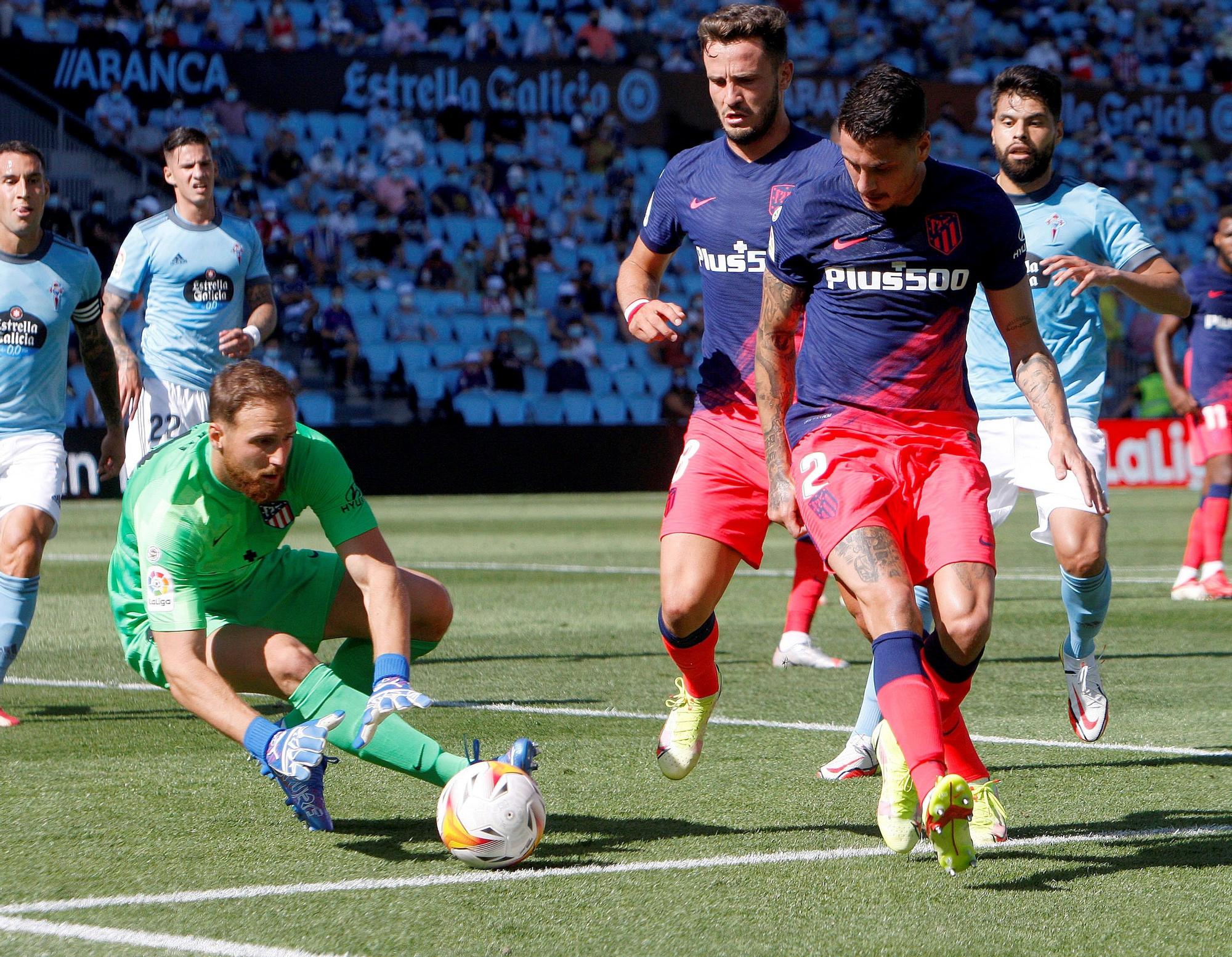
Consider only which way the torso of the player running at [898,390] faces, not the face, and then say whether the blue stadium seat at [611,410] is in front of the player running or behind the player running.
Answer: behind

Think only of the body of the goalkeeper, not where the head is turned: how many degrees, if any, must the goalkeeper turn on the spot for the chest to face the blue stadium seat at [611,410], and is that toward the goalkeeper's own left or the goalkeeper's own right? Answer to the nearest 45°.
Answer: approximately 135° to the goalkeeper's own left

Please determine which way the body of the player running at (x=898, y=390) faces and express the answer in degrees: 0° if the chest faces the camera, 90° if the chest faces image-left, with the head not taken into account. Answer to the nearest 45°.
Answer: approximately 0°

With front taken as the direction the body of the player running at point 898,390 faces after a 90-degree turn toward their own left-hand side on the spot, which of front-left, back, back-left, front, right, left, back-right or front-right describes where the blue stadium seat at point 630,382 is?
left

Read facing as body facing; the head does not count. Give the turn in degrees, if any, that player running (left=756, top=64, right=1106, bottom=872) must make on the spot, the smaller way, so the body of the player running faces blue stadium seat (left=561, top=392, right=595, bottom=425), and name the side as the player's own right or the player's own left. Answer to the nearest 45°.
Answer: approximately 180°

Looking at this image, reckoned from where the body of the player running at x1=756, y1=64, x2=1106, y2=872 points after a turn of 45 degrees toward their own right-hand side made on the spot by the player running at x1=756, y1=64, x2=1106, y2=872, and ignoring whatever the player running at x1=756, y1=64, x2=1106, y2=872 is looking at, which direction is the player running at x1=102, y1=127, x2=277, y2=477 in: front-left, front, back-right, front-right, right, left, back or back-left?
right

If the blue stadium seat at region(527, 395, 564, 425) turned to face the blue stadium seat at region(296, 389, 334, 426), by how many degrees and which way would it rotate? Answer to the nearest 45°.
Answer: approximately 45° to its right

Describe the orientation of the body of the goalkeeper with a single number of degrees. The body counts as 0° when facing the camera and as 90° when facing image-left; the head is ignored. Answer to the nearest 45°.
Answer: approximately 315°

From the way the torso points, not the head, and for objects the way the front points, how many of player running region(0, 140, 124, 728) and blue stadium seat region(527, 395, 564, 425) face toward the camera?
2

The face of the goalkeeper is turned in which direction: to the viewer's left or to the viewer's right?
to the viewer's right

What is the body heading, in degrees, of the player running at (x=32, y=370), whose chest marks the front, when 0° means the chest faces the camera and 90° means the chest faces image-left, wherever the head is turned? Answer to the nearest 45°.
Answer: approximately 0°

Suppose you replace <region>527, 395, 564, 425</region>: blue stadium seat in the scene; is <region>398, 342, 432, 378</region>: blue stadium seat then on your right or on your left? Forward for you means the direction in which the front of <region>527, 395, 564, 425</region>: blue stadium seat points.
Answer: on your right
